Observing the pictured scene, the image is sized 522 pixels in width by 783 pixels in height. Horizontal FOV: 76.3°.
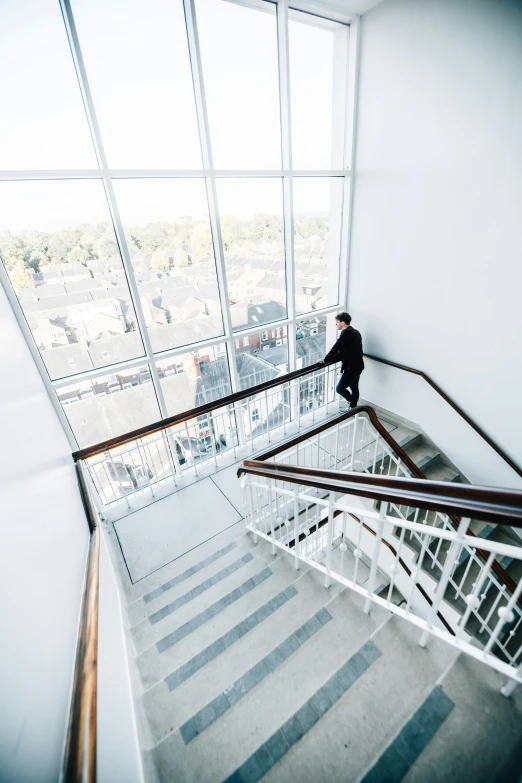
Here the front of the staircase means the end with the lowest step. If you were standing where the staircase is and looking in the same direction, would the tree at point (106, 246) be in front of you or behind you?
in front

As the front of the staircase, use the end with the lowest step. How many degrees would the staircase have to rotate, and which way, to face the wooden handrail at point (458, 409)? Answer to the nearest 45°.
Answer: approximately 90° to its right

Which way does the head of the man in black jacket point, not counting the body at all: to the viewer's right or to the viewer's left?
to the viewer's left

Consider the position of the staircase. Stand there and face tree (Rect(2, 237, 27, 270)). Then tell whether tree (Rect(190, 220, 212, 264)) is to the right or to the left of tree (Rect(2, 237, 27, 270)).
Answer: right

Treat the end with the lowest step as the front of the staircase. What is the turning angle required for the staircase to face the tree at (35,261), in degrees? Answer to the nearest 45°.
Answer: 0° — it already faces it

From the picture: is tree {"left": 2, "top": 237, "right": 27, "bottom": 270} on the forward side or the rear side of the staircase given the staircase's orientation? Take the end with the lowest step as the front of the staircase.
on the forward side

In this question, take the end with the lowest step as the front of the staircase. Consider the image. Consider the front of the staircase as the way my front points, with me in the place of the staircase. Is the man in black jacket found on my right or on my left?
on my right

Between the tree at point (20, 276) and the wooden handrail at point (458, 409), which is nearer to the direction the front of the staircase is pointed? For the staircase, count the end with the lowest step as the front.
the tree

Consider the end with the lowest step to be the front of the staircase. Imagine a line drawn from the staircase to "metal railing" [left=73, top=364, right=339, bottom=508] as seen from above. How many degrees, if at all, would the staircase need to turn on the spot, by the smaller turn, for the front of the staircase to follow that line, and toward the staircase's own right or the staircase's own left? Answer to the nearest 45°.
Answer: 0° — it already faces it

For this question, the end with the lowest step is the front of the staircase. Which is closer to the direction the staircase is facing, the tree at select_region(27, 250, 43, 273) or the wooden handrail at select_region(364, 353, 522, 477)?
the tree

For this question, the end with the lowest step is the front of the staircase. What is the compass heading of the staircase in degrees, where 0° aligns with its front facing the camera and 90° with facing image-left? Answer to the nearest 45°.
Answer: approximately 135°

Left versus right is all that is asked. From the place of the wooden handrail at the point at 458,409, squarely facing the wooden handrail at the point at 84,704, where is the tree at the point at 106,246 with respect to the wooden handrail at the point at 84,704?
right

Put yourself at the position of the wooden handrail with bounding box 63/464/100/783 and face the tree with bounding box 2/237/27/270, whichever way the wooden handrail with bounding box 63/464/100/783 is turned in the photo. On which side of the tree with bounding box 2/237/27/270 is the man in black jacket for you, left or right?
right
